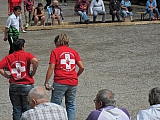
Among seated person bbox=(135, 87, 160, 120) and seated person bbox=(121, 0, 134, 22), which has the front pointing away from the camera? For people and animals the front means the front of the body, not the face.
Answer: seated person bbox=(135, 87, 160, 120)

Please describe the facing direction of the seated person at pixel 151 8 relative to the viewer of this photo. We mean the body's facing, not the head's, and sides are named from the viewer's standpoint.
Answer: facing the viewer

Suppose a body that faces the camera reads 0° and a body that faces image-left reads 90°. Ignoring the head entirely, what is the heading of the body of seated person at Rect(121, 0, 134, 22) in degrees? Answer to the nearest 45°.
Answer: approximately 0°

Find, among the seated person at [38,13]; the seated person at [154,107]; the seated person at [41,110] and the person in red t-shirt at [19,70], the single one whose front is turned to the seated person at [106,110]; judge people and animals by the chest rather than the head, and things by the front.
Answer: the seated person at [38,13]

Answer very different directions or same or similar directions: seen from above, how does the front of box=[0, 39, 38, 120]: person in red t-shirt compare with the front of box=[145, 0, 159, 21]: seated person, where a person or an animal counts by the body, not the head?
very different directions

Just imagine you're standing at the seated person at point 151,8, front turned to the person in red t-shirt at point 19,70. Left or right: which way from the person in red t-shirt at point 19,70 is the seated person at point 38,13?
right

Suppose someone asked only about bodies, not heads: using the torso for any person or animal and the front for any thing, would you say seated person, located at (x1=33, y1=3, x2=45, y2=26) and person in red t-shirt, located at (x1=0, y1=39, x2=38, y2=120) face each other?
yes

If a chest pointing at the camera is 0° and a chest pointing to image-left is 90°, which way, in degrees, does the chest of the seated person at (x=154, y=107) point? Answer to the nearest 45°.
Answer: approximately 180°

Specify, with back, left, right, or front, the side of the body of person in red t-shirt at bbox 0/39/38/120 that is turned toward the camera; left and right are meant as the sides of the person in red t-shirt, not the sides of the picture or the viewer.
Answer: back

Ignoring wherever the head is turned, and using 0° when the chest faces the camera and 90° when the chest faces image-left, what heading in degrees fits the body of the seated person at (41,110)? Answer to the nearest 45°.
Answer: approximately 135°

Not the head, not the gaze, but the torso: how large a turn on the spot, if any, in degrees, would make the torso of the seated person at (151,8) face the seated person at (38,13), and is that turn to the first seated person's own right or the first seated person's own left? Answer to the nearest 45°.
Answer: approximately 45° to the first seated person's own right

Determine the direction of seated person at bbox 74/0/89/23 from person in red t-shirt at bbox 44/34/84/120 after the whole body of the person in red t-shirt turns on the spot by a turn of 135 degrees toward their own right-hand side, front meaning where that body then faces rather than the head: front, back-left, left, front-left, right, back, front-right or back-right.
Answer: back-left

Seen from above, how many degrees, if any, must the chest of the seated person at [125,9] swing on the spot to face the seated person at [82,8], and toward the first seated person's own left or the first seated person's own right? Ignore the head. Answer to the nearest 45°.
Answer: approximately 45° to the first seated person's own right

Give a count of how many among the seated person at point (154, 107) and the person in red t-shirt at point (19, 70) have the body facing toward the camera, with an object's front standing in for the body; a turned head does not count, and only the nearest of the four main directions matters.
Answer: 0

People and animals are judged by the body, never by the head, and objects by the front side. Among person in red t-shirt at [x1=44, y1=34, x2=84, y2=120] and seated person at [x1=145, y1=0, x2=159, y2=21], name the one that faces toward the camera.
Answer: the seated person

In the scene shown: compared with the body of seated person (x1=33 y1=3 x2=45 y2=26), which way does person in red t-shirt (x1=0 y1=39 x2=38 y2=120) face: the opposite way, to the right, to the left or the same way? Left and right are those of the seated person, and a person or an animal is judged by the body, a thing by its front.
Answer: the opposite way

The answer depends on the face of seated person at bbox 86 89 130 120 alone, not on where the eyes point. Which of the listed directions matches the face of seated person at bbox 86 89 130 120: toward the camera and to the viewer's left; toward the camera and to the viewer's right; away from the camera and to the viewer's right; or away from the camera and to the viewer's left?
away from the camera and to the viewer's left

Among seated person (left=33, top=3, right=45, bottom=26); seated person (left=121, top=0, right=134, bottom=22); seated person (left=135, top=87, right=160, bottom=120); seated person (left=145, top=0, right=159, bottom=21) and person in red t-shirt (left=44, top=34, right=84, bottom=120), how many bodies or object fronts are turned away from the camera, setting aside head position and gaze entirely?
2

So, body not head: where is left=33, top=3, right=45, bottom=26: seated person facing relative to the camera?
toward the camera
